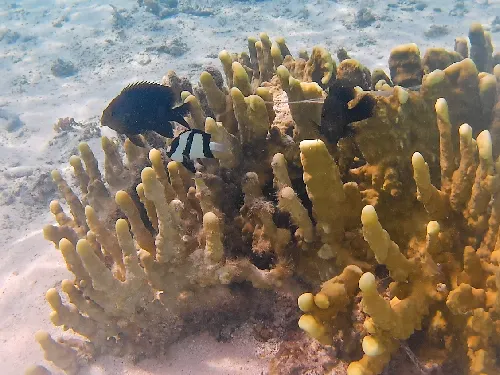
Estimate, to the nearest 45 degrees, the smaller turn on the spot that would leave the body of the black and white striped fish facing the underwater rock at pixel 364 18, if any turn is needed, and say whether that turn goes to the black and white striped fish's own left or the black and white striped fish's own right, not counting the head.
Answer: approximately 135° to the black and white striped fish's own right

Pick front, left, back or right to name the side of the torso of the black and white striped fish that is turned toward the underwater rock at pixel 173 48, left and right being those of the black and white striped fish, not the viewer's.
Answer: right

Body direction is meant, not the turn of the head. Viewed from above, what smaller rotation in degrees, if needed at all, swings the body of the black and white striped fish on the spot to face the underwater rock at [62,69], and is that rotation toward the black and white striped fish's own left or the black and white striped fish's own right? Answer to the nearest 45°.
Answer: approximately 90° to the black and white striped fish's own right

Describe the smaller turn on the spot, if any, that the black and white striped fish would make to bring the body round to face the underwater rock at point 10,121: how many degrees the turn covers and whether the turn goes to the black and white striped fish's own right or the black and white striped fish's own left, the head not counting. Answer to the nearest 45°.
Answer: approximately 45° to the black and white striped fish's own right

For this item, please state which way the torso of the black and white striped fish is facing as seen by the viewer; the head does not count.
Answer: to the viewer's left

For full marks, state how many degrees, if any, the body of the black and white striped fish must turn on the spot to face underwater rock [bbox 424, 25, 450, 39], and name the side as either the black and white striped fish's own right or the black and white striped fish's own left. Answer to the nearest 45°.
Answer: approximately 135° to the black and white striped fish's own right

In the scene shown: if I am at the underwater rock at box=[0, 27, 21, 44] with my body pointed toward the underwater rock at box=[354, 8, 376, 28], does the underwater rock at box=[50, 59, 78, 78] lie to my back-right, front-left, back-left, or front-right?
front-right

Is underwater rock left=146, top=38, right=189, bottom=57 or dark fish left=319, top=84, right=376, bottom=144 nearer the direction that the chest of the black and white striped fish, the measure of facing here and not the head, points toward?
the underwater rock

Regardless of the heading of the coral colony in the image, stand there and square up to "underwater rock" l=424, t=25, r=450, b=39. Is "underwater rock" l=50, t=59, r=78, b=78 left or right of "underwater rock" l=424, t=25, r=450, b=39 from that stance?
left
